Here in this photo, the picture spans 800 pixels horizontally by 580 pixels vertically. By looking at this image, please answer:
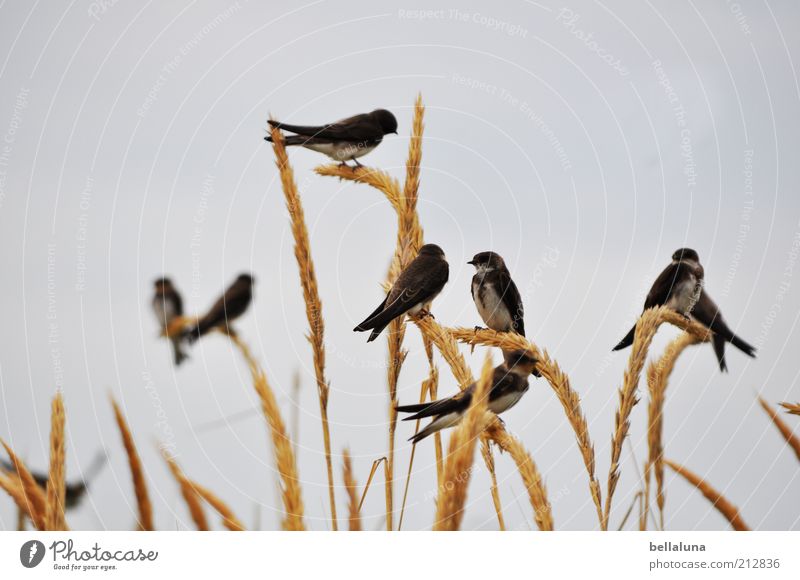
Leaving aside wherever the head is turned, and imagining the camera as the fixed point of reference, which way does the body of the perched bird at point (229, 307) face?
to the viewer's right

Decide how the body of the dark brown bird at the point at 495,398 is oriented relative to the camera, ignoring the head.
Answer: to the viewer's right

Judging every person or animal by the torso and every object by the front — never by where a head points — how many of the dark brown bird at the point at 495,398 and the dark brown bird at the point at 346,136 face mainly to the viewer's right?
2

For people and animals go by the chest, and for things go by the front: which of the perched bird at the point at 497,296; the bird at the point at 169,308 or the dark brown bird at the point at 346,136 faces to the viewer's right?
the dark brown bird

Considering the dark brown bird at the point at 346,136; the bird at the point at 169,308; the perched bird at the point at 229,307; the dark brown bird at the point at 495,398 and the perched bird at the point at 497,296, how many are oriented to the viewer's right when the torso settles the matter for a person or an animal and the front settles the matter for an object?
3

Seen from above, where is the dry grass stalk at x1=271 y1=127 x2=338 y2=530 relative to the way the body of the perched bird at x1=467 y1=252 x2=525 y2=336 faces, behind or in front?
in front

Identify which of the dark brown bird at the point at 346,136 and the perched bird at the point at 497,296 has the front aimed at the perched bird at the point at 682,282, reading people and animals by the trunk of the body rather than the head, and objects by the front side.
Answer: the dark brown bird

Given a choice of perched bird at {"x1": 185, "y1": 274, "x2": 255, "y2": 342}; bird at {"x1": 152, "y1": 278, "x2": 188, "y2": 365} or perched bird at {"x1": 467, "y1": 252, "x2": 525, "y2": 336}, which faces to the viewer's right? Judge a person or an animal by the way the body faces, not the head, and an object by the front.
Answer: perched bird at {"x1": 185, "y1": 274, "x2": 255, "y2": 342}

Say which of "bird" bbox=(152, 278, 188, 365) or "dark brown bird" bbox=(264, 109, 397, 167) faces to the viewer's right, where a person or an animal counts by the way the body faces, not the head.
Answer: the dark brown bird

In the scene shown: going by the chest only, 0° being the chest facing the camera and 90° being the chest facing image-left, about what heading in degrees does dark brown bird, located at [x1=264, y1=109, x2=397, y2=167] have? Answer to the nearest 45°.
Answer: approximately 270°

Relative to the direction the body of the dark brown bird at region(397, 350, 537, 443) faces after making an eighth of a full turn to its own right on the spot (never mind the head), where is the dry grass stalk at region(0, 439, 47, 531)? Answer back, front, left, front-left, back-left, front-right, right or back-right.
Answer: right

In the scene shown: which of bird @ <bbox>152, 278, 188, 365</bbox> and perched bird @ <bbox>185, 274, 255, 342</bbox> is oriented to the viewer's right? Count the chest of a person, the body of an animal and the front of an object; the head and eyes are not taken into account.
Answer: the perched bird

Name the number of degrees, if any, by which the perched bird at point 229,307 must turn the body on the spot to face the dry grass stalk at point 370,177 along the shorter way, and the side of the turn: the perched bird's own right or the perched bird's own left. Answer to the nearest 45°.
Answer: approximately 45° to the perched bird's own right

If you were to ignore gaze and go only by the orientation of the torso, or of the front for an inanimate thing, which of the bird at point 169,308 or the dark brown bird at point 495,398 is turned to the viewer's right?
the dark brown bird

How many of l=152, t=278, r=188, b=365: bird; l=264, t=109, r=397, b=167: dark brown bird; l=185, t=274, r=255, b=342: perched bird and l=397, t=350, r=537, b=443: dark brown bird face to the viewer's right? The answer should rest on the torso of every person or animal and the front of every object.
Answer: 3
